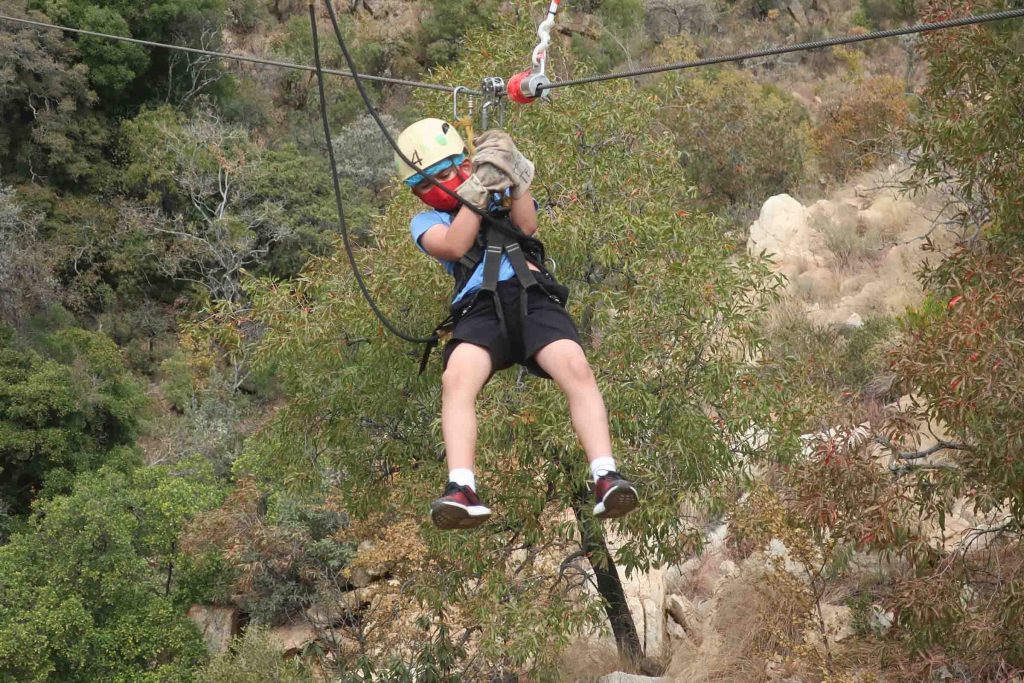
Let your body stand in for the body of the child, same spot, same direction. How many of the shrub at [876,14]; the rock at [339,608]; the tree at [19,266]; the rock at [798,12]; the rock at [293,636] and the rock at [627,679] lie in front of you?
0

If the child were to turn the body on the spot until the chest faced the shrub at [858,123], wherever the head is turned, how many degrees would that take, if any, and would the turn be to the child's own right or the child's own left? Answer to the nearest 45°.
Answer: approximately 135° to the child's own left

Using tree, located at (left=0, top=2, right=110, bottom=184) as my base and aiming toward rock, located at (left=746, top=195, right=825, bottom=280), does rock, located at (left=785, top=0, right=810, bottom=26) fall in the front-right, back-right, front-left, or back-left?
front-left

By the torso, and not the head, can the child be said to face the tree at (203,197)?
no

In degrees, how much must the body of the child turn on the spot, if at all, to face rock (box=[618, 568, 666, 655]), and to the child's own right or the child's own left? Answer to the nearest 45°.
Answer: approximately 180°

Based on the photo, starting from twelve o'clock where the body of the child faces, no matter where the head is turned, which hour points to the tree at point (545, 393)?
The tree is roughly at 6 o'clock from the child.

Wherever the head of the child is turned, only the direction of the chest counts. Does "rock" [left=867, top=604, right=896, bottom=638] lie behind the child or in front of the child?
behind

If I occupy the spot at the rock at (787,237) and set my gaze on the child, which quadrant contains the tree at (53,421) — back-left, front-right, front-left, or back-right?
front-right

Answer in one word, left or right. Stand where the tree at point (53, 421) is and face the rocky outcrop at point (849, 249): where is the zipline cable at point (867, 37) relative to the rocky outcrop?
right

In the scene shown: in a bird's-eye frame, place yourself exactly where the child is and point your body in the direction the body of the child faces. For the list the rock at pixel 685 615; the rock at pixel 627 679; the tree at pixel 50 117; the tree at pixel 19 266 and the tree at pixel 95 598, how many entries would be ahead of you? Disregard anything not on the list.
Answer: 0

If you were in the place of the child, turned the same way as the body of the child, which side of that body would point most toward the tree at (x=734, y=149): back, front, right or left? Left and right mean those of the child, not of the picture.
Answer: back

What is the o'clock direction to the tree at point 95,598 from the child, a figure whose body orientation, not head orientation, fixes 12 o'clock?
The tree is roughly at 5 o'clock from the child.

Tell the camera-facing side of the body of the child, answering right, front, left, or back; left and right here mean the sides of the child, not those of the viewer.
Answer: front

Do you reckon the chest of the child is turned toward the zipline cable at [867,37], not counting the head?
no

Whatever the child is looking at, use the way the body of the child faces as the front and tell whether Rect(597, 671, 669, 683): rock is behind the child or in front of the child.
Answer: behind

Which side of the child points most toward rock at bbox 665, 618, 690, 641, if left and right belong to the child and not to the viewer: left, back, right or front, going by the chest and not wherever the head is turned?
back
